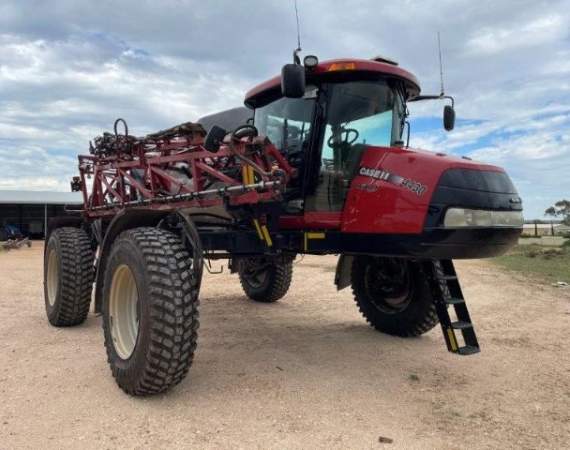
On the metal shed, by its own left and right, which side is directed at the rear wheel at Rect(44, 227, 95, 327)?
front

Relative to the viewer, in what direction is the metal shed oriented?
toward the camera

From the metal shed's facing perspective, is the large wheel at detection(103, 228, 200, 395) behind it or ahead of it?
ahead
